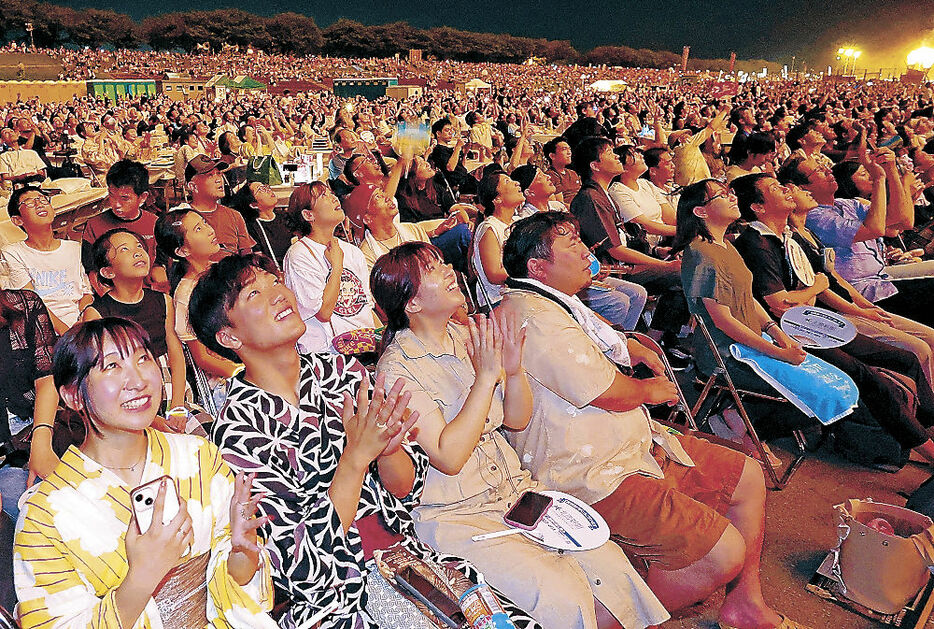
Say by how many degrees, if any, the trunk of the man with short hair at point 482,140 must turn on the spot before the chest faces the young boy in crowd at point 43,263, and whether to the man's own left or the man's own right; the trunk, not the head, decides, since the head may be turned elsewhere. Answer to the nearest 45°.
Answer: approximately 45° to the man's own right

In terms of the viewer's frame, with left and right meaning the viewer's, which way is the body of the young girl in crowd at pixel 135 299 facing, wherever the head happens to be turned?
facing the viewer and to the right of the viewer

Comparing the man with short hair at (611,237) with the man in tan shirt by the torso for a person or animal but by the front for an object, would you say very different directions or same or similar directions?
same or similar directions

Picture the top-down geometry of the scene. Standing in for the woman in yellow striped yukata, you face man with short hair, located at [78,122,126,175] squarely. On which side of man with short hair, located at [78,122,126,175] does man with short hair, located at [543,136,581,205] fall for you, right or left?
right

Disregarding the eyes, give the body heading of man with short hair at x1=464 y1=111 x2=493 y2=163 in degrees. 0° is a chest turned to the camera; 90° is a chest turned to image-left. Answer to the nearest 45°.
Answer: approximately 315°

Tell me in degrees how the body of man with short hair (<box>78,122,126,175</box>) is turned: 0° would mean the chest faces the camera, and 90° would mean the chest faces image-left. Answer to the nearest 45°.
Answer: approximately 315°

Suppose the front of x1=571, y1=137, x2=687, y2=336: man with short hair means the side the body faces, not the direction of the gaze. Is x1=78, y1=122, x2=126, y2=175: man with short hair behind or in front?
behind

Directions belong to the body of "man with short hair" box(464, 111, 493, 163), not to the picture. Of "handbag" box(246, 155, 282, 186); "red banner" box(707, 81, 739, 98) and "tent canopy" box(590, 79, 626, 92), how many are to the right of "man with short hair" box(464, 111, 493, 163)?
1
